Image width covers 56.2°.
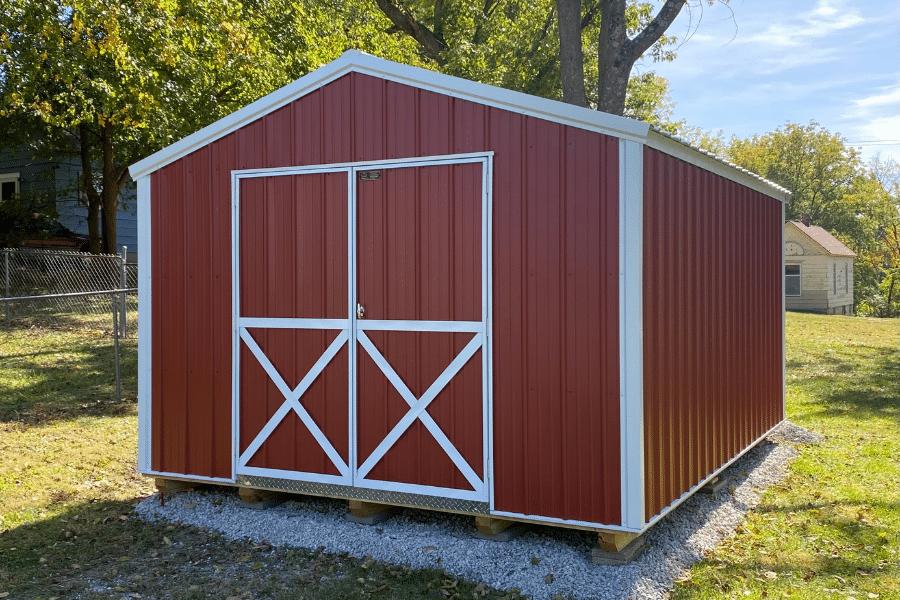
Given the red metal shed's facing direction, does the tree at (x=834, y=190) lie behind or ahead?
behind

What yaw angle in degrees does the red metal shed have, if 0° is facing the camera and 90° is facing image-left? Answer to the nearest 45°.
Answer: approximately 45°

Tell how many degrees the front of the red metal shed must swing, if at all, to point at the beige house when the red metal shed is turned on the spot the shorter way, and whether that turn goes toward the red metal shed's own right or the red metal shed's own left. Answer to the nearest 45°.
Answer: approximately 180°

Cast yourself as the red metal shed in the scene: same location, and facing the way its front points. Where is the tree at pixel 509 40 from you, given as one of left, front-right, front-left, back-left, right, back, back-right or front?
back-right

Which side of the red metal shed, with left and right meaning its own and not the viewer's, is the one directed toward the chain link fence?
right

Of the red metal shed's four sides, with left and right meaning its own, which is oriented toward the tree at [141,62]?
right
